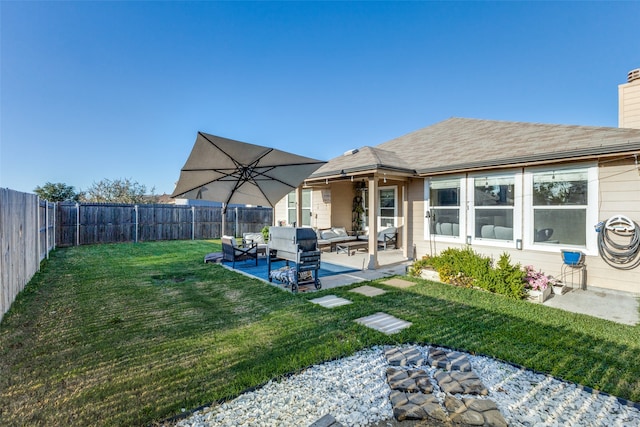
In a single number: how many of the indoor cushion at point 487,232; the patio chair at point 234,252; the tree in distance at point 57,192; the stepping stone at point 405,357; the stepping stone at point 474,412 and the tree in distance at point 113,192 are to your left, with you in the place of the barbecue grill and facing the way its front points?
3

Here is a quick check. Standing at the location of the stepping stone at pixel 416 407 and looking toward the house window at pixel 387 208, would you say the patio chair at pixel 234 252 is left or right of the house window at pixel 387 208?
left

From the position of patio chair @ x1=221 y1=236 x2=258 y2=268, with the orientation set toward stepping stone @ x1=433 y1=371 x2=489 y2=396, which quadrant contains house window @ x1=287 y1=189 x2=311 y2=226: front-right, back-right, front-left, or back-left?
back-left
